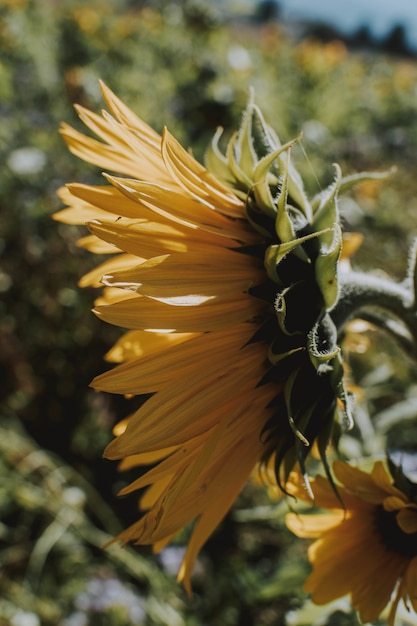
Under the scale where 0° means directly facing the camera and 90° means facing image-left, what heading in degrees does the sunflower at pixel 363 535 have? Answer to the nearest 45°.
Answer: approximately 0°

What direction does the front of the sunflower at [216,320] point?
to the viewer's left

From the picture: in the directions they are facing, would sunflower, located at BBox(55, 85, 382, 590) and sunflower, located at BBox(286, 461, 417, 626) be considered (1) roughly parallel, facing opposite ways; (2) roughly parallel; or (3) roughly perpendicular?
roughly perpendicular

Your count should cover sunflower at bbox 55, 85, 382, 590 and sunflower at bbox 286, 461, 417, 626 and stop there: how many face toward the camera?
1

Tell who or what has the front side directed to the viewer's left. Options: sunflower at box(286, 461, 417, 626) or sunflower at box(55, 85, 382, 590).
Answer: sunflower at box(55, 85, 382, 590)
